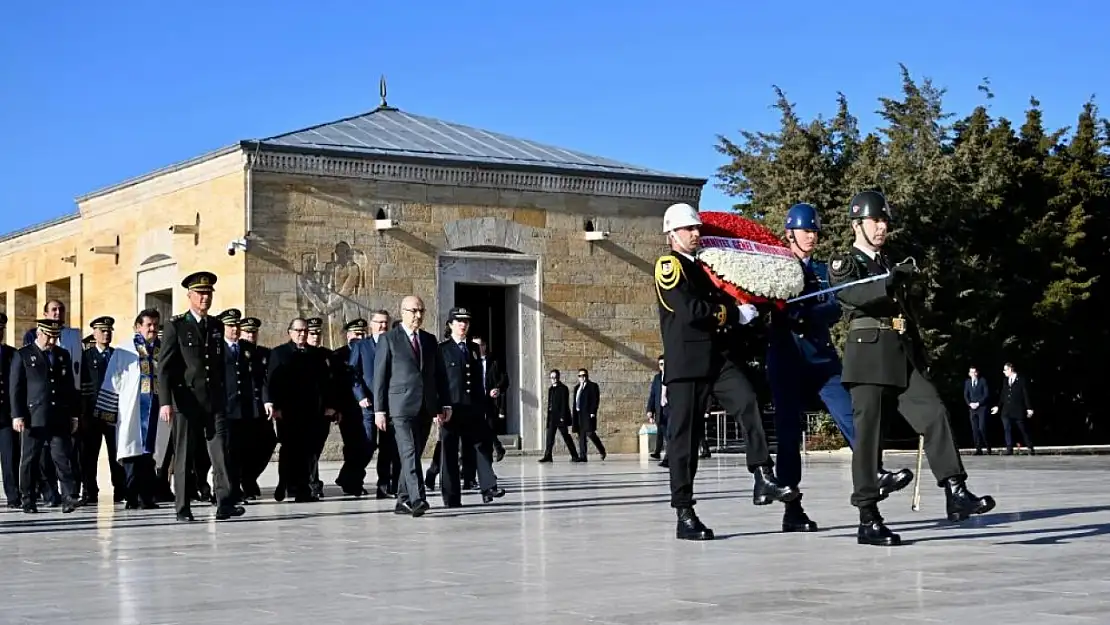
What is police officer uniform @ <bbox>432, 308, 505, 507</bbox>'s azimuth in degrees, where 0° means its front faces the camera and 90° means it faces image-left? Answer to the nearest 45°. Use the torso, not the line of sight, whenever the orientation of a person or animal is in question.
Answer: approximately 315°

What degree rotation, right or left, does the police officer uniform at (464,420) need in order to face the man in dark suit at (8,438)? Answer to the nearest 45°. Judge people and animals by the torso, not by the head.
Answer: approximately 135° to its right

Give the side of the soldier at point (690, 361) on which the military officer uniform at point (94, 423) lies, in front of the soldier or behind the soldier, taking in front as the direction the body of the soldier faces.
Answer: behind

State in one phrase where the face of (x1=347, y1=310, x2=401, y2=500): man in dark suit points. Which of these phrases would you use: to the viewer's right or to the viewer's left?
to the viewer's right

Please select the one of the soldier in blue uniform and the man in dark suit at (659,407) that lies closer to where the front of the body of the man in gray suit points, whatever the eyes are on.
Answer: the soldier in blue uniform

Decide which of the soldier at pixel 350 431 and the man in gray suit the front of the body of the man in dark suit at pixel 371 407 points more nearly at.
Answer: the man in gray suit

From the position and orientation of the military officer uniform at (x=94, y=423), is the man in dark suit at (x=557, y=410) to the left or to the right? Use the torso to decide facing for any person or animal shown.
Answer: on its left

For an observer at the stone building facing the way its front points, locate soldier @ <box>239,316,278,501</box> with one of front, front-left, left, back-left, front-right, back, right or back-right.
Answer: front-right

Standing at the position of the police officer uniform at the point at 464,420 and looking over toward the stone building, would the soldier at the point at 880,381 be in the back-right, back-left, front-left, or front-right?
back-right

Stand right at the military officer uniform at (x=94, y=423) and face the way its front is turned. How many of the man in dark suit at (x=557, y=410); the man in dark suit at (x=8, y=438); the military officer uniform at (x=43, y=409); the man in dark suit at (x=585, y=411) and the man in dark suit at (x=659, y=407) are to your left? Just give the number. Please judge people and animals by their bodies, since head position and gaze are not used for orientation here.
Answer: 3

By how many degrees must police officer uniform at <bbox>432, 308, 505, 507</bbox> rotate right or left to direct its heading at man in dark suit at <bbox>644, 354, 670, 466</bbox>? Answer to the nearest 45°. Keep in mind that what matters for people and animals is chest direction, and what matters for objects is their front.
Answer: approximately 135° to its left
